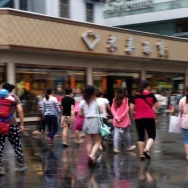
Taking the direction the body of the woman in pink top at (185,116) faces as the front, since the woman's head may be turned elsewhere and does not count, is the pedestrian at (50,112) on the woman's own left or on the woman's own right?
on the woman's own left

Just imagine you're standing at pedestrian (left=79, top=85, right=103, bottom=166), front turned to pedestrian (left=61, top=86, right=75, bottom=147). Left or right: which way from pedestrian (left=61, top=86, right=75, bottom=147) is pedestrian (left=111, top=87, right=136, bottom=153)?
right

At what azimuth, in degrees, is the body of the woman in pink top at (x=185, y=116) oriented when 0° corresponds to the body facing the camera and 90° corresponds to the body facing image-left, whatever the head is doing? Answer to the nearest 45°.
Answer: approximately 180°

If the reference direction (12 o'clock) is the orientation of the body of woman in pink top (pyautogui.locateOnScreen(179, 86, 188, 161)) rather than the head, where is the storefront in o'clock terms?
The storefront is roughly at 11 o'clock from the woman in pink top.

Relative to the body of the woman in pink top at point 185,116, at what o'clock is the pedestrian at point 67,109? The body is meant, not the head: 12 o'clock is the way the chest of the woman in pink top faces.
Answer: The pedestrian is roughly at 10 o'clock from the woman in pink top.

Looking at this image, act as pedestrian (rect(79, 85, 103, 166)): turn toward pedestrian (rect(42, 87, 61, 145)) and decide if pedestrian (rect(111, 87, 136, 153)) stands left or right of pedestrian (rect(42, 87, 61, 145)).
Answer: right

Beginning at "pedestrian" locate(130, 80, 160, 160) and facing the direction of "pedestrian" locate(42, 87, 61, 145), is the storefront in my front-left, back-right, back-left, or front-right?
front-right

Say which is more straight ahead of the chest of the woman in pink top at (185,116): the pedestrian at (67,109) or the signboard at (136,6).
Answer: the signboard

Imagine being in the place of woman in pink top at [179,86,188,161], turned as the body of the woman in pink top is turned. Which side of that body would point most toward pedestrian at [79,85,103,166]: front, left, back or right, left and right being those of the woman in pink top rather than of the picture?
left

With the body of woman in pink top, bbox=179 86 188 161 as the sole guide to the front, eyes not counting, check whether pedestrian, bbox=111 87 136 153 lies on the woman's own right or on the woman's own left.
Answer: on the woman's own left

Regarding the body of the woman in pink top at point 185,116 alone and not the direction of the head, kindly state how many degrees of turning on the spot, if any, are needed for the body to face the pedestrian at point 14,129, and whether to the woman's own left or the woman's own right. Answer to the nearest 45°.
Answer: approximately 135° to the woman's own left

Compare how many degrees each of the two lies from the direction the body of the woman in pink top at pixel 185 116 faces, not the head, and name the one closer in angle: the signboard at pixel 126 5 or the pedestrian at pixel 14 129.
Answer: the signboard

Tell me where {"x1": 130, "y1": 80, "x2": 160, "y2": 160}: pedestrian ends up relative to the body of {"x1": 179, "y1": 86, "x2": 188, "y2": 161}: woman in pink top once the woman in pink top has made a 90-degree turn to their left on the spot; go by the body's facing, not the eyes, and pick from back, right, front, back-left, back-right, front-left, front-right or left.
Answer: front
